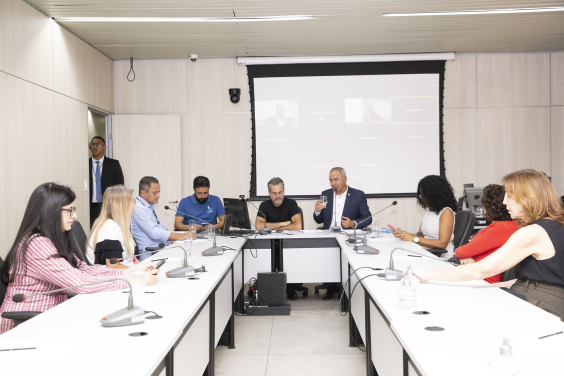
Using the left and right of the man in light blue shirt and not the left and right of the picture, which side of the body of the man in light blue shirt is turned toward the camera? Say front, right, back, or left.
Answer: right

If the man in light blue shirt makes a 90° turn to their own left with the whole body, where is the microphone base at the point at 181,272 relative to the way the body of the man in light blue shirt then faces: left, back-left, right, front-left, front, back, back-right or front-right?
back

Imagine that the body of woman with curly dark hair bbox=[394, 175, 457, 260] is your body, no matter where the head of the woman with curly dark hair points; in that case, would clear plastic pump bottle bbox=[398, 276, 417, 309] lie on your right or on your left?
on your left

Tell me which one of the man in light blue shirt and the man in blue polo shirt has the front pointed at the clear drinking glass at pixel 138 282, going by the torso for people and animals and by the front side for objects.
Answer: the man in blue polo shirt

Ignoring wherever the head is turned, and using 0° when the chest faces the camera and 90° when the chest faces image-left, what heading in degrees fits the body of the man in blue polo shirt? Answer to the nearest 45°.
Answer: approximately 0°

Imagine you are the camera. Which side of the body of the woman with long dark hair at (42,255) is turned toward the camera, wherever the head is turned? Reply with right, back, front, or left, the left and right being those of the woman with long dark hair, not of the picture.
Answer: right

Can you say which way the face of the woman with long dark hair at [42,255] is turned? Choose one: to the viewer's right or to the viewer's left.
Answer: to the viewer's right

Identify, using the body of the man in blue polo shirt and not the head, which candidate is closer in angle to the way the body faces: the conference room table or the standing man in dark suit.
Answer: the conference room table

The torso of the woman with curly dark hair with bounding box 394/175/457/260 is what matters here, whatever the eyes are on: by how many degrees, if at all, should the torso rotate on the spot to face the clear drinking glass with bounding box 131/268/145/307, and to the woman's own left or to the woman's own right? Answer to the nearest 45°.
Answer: approximately 45° to the woman's own left

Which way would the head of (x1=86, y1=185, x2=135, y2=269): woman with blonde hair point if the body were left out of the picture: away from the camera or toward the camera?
away from the camera

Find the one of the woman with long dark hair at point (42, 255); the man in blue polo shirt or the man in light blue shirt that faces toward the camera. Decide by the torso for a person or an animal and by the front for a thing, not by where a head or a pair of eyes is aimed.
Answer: the man in blue polo shirt

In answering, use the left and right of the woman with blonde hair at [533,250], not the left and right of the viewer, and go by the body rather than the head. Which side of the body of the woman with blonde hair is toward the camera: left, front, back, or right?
left

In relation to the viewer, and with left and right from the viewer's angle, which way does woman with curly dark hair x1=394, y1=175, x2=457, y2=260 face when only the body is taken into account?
facing to the left of the viewer
